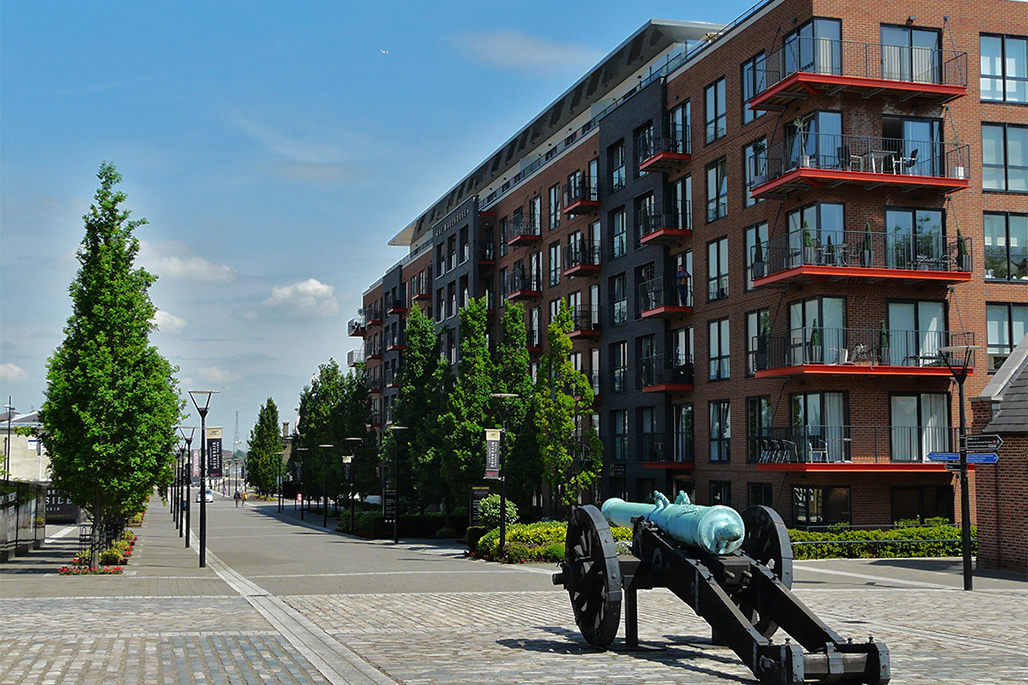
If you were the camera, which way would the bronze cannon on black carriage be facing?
facing away from the viewer and to the left of the viewer

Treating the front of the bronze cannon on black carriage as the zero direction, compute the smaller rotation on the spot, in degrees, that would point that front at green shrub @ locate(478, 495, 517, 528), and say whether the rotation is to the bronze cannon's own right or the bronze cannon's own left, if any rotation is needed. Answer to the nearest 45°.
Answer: approximately 45° to the bronze cannon's own right

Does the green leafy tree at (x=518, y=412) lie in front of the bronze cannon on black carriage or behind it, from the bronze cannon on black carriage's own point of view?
in front

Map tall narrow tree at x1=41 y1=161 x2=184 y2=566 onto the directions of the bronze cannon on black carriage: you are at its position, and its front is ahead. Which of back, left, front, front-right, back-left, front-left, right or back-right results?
front

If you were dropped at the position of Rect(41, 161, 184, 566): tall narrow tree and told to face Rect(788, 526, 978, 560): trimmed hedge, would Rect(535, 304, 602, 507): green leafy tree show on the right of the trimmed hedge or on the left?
left

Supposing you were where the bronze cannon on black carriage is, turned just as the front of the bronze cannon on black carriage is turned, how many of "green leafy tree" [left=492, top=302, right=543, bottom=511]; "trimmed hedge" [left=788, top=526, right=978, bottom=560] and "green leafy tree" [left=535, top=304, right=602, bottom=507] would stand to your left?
0

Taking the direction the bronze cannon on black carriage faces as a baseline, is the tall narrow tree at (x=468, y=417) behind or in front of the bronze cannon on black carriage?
in front

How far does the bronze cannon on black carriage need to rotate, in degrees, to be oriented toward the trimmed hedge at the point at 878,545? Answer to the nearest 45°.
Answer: approximately 45° to its right

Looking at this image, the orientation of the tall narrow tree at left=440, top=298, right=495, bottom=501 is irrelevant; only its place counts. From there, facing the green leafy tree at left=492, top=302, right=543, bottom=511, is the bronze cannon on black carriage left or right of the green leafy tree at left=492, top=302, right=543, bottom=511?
right

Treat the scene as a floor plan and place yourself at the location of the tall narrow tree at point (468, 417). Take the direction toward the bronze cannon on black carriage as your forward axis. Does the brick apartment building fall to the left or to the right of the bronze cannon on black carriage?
left
